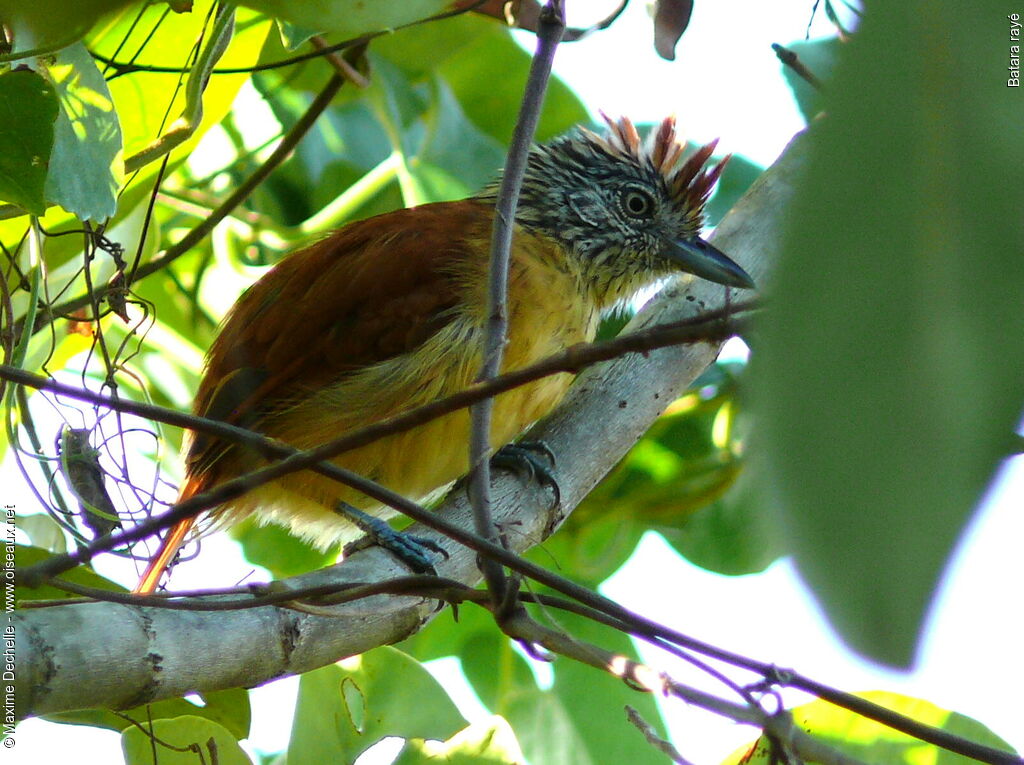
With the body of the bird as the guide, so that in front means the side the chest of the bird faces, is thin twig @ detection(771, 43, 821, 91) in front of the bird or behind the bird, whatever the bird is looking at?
in front

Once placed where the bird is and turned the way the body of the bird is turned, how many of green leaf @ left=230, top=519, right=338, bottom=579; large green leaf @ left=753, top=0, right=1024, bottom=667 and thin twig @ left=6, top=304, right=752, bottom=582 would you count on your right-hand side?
2

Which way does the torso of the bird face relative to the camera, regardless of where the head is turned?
to the viewer's right

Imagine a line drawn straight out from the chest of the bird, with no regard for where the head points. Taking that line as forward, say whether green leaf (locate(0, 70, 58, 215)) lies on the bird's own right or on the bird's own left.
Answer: on the bird's own right

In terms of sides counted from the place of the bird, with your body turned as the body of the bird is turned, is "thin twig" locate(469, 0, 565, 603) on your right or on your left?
on your right
